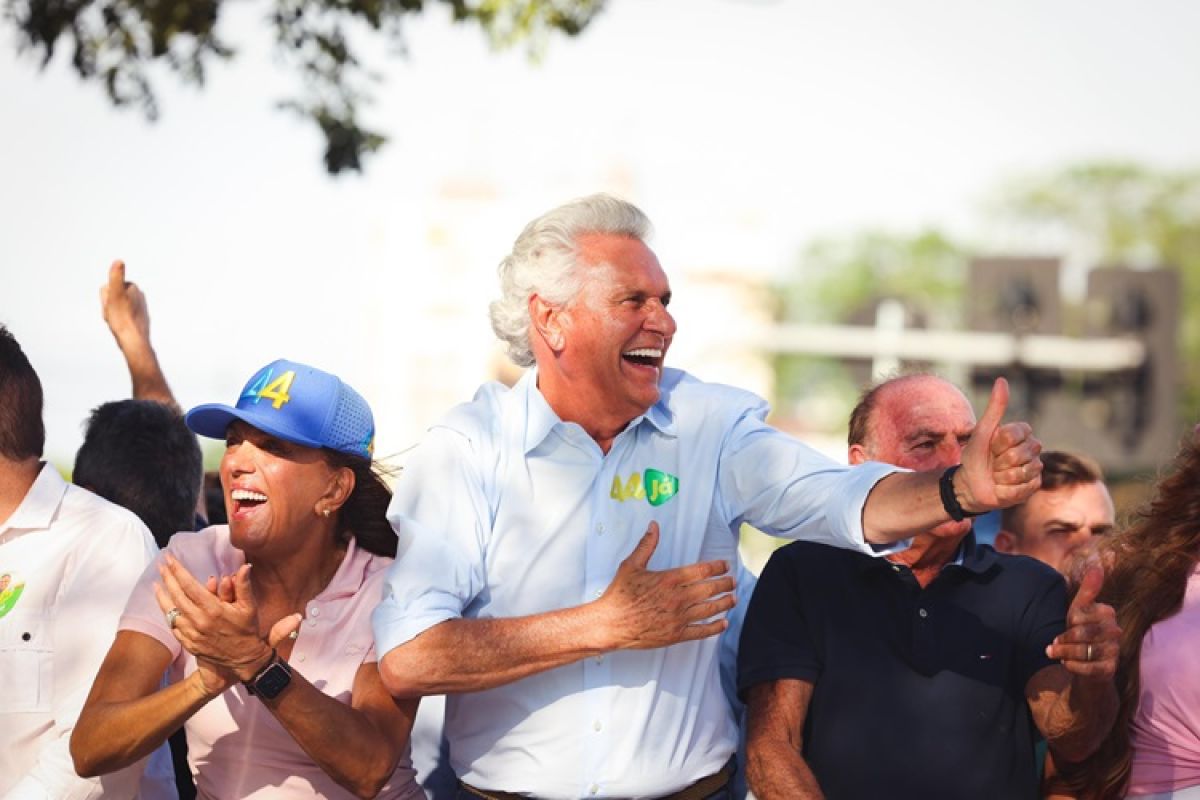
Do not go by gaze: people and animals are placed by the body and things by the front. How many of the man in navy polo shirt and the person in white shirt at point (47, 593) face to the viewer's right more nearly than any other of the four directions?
0

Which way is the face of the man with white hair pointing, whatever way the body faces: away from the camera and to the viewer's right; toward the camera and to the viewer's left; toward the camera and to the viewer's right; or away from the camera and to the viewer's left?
toward the camera and to the viewer's right

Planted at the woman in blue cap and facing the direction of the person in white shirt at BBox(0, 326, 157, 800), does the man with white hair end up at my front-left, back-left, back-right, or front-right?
back-right

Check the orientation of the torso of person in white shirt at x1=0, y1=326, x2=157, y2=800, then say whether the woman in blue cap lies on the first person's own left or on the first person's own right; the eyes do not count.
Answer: on the first person's own left
